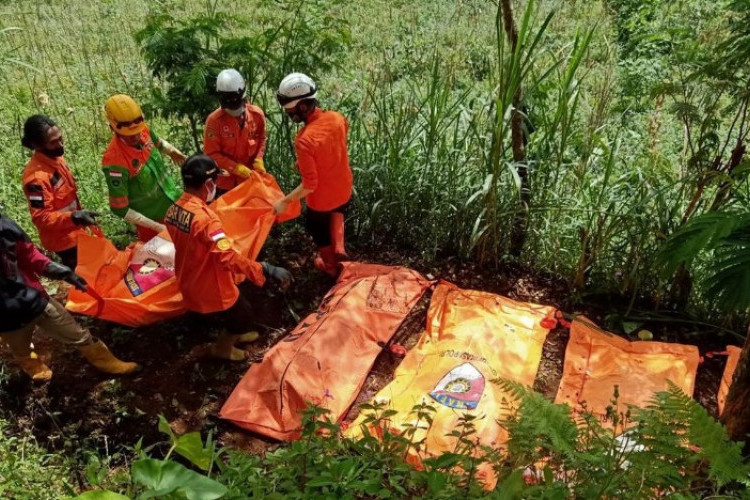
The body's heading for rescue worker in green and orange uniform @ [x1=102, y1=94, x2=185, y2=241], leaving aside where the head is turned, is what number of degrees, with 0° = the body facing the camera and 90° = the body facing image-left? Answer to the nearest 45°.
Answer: approximately 315°

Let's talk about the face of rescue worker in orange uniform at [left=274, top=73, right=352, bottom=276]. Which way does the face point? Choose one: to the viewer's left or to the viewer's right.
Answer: to the viewer's left

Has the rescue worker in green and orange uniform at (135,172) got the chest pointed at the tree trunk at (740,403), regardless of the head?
yes

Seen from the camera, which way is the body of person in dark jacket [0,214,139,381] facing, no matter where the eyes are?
to the viewer's right

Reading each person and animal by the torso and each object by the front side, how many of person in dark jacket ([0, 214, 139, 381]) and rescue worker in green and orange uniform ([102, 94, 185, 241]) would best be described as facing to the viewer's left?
0

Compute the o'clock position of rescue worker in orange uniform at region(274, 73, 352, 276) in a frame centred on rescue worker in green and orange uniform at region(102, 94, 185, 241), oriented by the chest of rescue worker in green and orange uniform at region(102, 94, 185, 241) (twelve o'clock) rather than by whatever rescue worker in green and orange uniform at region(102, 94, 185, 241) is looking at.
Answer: rescue worker in orange uniform at region(274, 73, 352, 276) is roughly at 11 o'clock from rescue worker in green and orange uniform at region(102, 94, 185, 241).

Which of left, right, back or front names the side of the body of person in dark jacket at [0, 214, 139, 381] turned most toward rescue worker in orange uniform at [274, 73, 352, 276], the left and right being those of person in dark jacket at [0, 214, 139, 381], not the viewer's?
front
